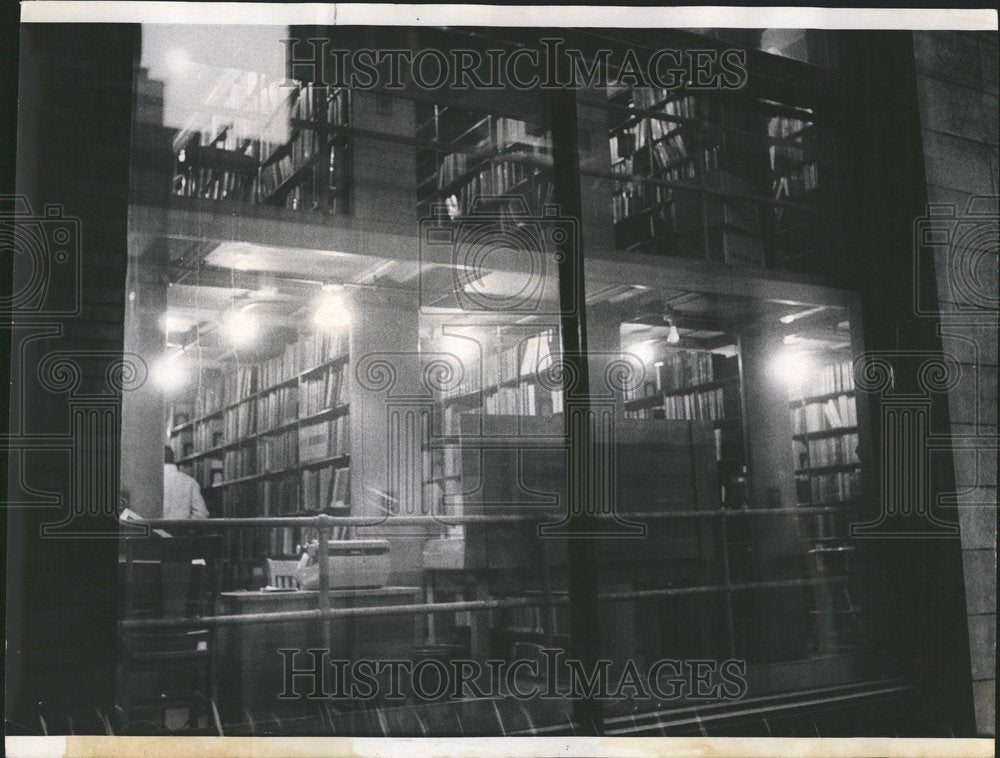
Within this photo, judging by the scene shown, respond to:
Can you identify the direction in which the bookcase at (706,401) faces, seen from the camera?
facing the viewer and to the left of the viewer

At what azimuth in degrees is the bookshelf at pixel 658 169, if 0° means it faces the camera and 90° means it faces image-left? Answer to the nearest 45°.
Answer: approximately 45°

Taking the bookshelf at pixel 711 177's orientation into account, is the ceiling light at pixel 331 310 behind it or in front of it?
in front
